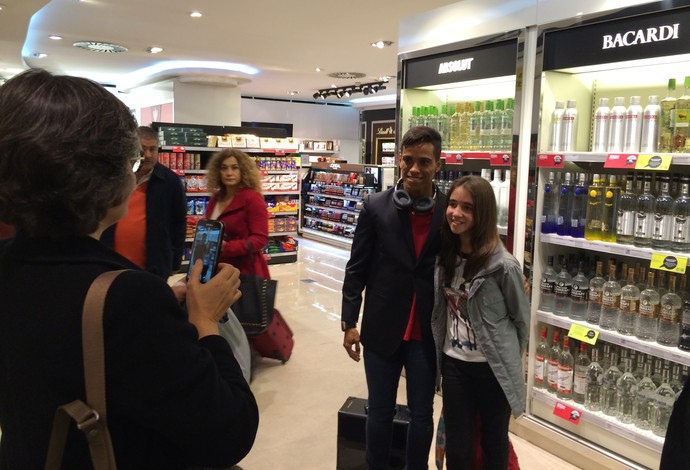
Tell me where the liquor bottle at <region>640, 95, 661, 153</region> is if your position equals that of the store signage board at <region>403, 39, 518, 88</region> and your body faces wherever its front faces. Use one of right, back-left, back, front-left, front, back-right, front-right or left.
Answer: left

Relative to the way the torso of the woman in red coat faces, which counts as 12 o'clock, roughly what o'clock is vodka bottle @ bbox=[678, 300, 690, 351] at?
The vodka bottle is roughly at 9 o'clock from the woman in red coat.

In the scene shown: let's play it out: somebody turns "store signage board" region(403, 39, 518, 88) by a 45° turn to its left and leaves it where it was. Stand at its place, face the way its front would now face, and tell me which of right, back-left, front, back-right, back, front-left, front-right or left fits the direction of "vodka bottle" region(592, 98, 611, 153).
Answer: front-left

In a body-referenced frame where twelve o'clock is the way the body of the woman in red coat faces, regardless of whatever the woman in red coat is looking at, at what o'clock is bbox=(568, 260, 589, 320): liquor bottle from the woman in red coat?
The liquor bottle is roughly at 9 o'clock from the woman in red coat.

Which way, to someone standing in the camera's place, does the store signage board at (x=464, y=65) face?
facing the viewer and to the left of the viewer

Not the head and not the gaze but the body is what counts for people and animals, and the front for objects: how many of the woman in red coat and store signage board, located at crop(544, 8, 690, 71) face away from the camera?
0

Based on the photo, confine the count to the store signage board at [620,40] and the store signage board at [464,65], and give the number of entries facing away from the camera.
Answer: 0

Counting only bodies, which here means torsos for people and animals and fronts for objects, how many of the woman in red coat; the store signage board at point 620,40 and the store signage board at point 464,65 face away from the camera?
0

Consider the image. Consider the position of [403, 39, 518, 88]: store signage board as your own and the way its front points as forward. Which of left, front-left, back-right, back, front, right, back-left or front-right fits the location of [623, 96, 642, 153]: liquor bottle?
left

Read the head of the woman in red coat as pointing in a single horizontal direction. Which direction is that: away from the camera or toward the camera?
toward the camera

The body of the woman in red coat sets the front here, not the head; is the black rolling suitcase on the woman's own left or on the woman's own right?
on the woman's own left

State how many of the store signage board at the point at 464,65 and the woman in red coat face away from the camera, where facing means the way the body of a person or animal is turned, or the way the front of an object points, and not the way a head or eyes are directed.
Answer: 0

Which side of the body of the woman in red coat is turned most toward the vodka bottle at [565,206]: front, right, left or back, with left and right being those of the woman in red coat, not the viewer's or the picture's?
left

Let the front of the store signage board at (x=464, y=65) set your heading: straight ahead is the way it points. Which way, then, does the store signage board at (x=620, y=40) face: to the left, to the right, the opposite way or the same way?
the same way
